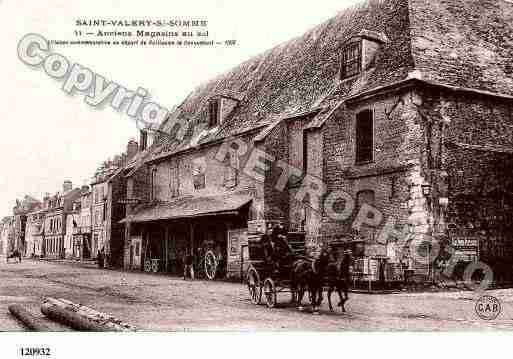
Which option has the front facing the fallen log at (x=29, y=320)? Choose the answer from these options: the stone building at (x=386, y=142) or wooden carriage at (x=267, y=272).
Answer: the stone building

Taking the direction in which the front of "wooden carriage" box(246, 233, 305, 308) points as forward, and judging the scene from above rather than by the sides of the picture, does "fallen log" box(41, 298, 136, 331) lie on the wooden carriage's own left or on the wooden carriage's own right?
on the wooden carriage's own right

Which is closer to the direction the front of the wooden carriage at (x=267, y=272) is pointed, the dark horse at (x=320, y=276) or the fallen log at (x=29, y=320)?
the dark horse

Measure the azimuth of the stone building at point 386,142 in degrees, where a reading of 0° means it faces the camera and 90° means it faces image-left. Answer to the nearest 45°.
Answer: approximately 45°

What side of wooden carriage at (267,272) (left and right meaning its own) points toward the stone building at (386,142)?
left

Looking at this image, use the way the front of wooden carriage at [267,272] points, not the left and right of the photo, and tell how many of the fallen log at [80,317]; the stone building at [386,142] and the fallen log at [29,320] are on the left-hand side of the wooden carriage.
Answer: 1

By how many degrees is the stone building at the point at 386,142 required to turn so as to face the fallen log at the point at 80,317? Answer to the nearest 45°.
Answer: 0° — it already faces it

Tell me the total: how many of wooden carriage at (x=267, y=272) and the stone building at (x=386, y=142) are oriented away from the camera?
0

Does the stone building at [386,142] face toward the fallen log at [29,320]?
yes

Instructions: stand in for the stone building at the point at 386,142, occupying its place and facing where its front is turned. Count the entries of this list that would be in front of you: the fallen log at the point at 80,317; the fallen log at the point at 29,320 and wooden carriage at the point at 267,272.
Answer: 3

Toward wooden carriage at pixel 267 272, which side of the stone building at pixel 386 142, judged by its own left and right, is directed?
front

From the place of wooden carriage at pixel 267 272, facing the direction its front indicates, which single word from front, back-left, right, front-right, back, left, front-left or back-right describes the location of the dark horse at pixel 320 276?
front

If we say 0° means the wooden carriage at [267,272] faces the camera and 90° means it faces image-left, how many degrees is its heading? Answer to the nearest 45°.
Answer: approximately 315°

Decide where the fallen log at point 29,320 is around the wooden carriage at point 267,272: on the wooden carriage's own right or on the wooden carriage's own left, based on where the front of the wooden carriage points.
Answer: on the wooden carriage's own right

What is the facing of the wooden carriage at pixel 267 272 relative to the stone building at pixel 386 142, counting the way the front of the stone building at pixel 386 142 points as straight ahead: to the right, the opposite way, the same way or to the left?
to the left

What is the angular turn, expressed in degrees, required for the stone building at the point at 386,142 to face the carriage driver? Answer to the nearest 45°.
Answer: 0° — it already faces them
